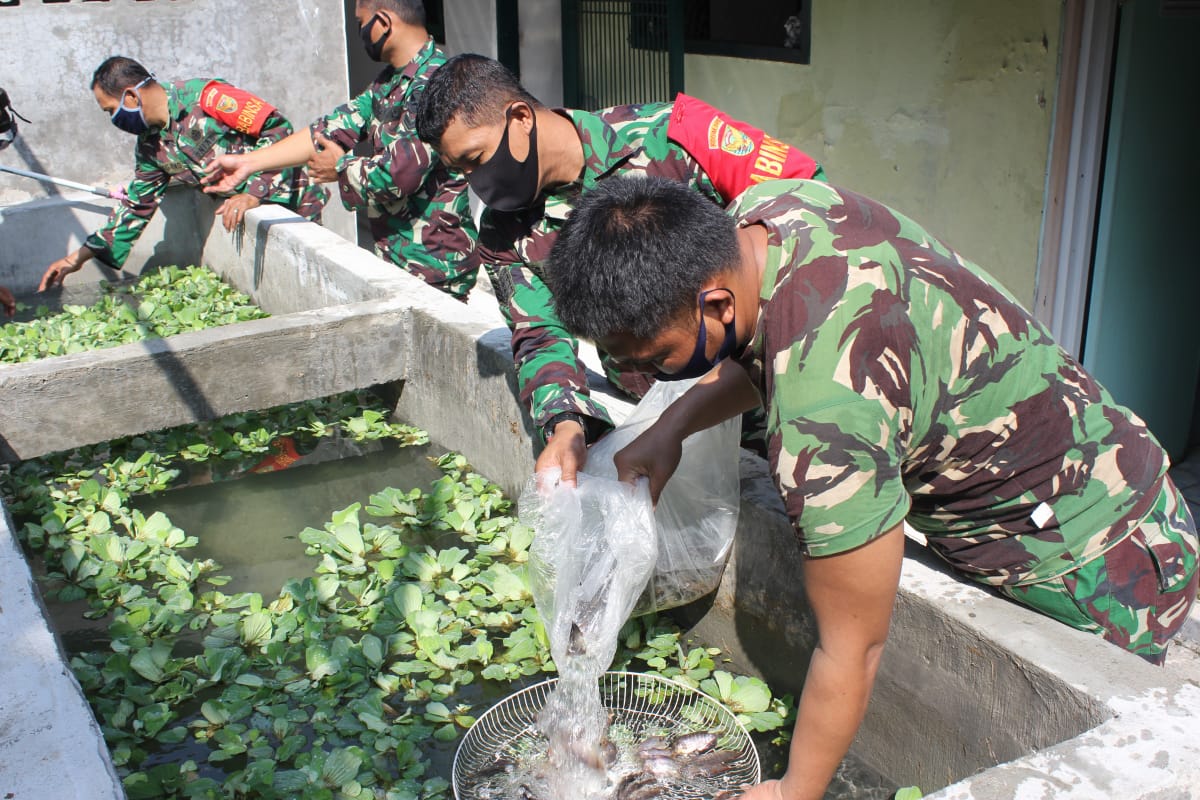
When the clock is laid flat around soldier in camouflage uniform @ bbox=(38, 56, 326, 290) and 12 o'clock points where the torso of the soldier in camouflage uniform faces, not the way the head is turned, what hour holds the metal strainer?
The metal strainer is roughly at 10 o'clock from the soldier in camouflage uniform.

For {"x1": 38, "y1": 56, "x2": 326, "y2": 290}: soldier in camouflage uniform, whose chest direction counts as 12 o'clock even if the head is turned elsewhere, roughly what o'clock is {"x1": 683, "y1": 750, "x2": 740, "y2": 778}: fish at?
The fish is roughly at 10 o'clock from the soldier in camouflage uniform.

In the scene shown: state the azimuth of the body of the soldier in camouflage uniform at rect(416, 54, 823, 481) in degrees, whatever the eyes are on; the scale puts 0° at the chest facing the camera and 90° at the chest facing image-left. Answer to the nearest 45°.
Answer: approximately 45°

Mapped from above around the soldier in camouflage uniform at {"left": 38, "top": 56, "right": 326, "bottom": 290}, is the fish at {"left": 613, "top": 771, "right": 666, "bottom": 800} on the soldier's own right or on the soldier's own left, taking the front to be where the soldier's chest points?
on the soldier's own left

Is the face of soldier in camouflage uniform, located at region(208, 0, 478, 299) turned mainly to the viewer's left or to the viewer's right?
to the viewer's left
